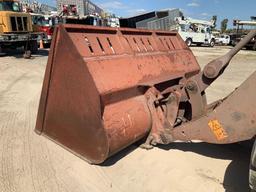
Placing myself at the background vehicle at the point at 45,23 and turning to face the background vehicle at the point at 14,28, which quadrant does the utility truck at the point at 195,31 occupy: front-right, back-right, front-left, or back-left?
back-left

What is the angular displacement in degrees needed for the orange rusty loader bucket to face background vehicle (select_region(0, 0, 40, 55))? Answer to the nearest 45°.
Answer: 0° — it already faces it

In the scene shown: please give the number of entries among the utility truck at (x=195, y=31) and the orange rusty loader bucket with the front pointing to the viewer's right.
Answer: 1

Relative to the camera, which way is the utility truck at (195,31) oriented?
to the viewer's right

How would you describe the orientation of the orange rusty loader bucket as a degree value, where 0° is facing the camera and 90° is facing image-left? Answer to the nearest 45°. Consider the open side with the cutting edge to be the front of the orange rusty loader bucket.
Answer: approximately 135°

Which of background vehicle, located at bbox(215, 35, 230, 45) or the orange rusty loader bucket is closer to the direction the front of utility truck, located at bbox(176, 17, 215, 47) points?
the background vehicle

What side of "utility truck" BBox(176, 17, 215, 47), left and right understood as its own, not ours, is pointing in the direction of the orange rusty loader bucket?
right

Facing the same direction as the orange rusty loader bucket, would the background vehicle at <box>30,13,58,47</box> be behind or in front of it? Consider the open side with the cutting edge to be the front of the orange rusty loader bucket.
in front

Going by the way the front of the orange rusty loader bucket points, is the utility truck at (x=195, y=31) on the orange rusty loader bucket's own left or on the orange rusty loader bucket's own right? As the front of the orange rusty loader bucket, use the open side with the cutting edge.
on the orange rusty loader bucket's own right
